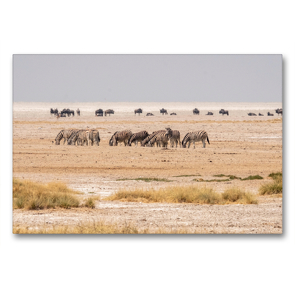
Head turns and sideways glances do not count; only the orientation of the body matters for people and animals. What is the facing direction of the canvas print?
toward the camera
